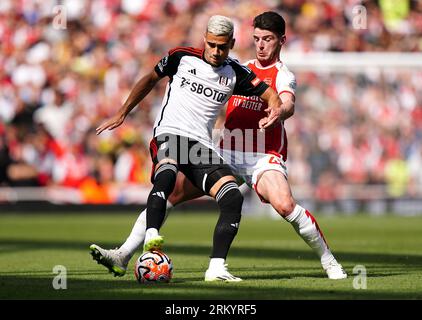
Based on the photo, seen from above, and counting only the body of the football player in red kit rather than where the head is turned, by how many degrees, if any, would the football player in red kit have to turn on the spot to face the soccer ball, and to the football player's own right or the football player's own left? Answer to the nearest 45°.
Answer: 0° — they already face it

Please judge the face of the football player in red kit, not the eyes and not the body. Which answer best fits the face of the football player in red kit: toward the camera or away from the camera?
toward the camera
